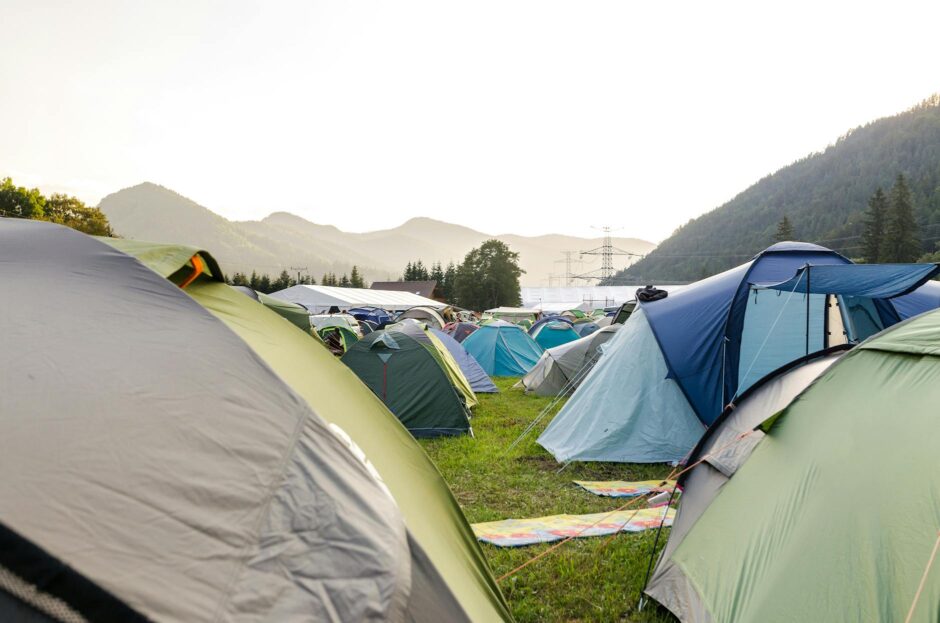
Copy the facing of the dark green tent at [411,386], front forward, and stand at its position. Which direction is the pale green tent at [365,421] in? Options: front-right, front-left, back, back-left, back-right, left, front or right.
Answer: front

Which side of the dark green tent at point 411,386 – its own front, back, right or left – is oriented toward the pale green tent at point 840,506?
front

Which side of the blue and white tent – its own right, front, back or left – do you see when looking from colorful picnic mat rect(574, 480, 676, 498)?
right

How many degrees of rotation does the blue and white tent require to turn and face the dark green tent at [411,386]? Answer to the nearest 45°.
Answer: approximately 135° to its right

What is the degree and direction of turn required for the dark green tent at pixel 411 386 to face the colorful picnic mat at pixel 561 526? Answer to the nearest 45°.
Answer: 0° — it already faces it

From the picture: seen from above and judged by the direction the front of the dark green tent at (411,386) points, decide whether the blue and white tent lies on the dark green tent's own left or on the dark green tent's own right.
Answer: on the dark green tent's own left

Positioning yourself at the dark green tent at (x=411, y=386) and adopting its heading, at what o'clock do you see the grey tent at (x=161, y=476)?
The grey tent is roughly at 12 o'clock from the dark green tent.

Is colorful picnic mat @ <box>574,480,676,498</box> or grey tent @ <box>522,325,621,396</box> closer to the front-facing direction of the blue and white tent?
the colorful picnic mat

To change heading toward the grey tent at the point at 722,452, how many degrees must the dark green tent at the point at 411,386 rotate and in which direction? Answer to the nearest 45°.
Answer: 0° — it already faces it

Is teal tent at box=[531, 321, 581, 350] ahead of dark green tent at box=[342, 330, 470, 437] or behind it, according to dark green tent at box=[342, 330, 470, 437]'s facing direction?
behind

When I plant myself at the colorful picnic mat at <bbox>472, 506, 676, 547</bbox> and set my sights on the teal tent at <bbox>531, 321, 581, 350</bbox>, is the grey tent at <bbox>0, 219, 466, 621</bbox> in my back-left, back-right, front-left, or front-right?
back-left

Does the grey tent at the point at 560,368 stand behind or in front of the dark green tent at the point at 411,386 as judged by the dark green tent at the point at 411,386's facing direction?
behind

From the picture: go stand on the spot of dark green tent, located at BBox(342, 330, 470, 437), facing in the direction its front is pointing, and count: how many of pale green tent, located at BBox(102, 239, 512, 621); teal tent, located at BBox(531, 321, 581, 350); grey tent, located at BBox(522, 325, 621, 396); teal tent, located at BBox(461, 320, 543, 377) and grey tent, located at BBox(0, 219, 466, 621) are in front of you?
2

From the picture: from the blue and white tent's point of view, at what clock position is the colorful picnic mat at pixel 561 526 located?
The colorful picnic mat is roughly at 2 o'clock from the blue and white tent.

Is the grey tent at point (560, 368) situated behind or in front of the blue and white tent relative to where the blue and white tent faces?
behind

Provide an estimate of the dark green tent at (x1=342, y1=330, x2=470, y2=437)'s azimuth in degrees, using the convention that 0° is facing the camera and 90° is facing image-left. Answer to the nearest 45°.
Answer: approximately 0°

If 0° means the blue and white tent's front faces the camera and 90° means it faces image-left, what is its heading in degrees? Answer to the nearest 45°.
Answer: approximately 315°
